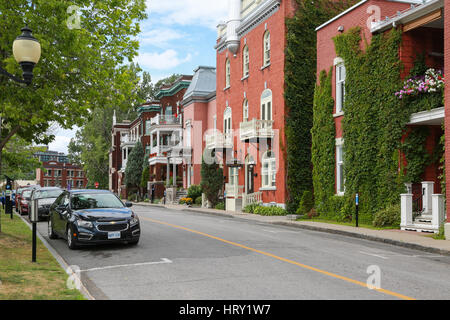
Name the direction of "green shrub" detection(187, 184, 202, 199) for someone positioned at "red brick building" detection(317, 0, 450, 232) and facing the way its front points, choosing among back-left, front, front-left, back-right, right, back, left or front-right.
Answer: right

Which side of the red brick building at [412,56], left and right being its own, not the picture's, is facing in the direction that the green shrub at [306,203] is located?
right

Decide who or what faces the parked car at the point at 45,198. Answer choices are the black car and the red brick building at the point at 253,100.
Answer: the red brick building

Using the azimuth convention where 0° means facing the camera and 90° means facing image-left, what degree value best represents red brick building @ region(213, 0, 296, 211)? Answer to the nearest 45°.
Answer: approximately 45°

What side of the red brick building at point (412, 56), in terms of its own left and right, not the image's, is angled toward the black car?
front

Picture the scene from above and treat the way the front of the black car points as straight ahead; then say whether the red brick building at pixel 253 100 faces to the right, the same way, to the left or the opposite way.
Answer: to the right

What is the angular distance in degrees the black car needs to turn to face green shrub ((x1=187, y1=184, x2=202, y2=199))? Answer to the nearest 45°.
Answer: approximately 135° to its left

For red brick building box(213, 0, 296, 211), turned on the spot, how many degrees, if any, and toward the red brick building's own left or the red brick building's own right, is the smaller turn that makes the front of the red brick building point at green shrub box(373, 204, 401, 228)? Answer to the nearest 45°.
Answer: approximately 45° to the red brick building's own left

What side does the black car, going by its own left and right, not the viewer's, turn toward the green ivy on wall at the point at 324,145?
left

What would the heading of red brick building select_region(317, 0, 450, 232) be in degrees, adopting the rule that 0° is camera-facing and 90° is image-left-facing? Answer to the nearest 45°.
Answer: approximately 45°

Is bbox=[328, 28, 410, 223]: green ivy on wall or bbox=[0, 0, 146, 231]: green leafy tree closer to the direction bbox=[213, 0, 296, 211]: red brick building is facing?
the green leafy tree

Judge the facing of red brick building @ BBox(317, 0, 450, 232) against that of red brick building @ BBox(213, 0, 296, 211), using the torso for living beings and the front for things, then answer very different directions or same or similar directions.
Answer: same or similar directions

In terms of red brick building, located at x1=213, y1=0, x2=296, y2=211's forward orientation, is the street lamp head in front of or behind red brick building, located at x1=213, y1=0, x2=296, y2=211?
in front

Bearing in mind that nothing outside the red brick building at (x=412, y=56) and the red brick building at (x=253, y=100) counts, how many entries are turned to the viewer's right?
0

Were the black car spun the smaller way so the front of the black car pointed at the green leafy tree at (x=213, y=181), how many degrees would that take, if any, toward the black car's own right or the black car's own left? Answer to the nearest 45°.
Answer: approximately 135° to the black car's own left

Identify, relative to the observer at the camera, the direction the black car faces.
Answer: facing the viewer and to the right of the viewer

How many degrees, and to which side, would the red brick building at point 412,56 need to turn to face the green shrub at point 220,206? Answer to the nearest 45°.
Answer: approximately 90° to its right

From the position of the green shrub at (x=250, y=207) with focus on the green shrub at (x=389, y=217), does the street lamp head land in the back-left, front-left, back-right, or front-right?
front-right

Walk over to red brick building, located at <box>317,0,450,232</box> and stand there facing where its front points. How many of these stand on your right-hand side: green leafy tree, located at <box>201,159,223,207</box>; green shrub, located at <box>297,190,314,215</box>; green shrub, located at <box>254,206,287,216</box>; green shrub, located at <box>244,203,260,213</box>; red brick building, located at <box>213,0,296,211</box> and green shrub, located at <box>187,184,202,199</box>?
6

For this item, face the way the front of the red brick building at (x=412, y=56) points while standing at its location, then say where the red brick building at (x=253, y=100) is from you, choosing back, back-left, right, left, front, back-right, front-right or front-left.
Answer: right

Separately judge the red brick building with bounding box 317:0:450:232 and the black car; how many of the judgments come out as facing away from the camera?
0

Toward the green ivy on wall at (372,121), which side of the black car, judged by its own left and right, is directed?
left
